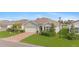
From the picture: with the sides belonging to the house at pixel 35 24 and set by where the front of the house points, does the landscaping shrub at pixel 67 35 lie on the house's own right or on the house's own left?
on the house's own left

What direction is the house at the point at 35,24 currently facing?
toward the camera
